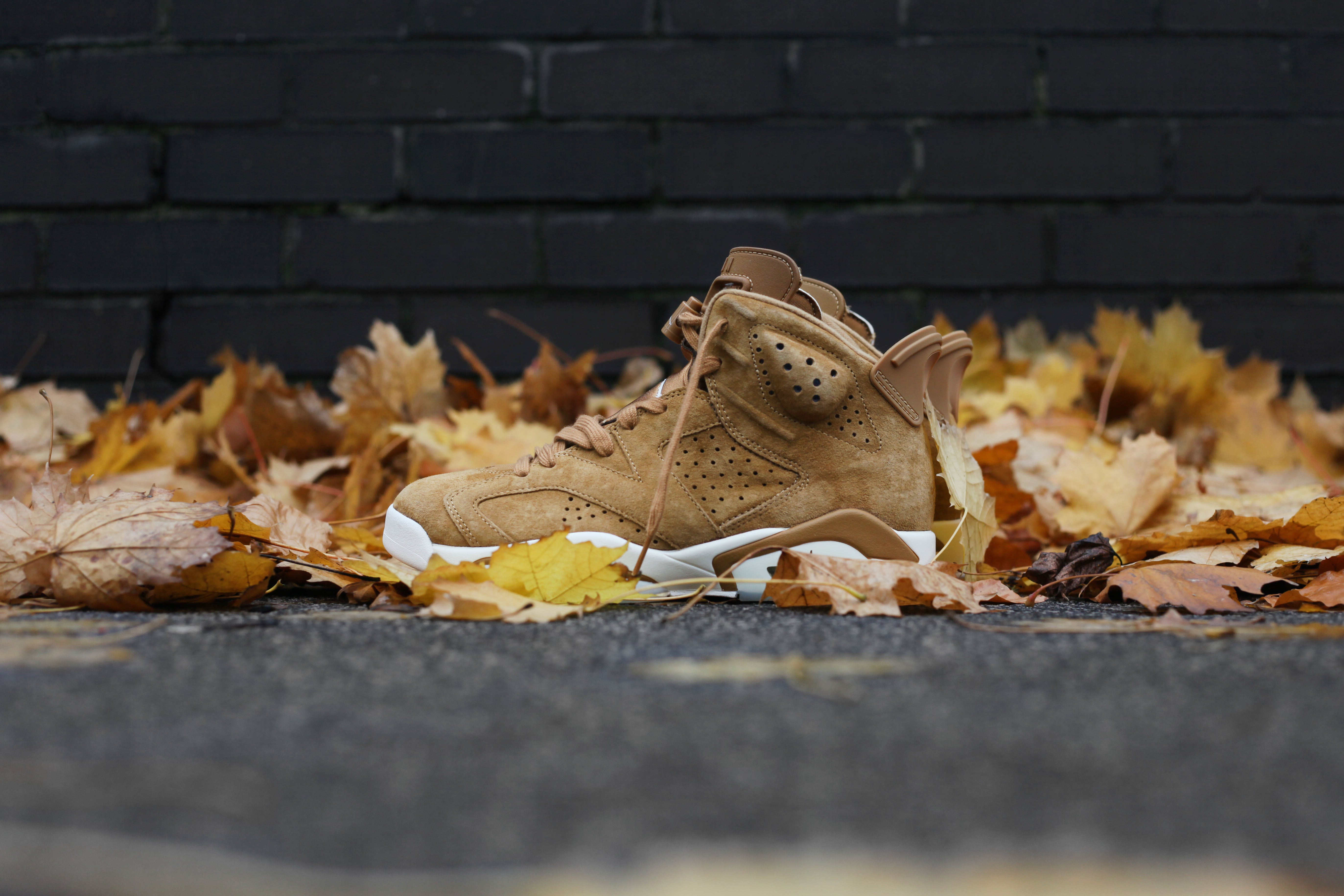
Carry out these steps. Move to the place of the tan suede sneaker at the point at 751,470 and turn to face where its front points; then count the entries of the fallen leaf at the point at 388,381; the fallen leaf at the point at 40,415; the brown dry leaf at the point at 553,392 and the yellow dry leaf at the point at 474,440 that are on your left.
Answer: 0

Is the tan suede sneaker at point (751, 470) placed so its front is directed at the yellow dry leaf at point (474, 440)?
no

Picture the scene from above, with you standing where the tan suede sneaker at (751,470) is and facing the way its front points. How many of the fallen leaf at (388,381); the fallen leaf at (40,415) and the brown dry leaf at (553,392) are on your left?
0

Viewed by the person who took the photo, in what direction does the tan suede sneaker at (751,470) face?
facing to the left of the viewer
